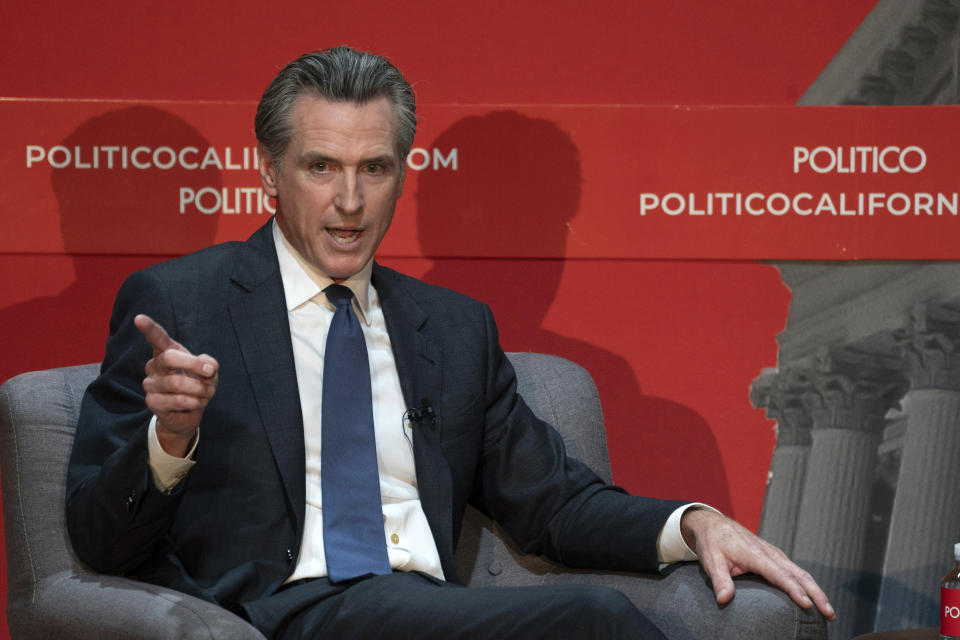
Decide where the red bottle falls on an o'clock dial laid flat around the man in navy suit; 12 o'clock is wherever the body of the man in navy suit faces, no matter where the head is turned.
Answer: The red bottle is roughly at 10 o'clock from the man in navy suit.

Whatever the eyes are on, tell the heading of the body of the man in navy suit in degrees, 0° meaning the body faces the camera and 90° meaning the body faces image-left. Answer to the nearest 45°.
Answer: approximately 315°
